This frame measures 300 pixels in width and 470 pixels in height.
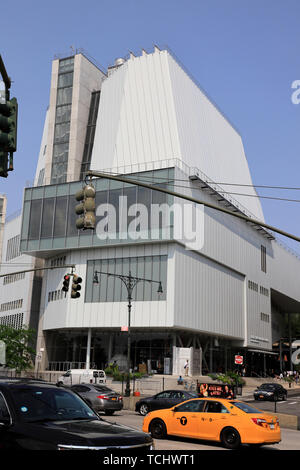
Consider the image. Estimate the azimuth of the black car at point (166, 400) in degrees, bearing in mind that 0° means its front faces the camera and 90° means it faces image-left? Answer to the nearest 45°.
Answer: approximately 45°

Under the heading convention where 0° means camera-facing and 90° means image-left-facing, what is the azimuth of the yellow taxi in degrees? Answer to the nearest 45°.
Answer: approximately 135°

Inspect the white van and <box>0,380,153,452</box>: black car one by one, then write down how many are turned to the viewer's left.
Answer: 1

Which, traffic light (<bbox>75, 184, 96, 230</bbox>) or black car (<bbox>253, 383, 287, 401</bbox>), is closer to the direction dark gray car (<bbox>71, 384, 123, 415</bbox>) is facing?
the black car

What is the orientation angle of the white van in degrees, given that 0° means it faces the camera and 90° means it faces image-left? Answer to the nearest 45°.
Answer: approximately 90°

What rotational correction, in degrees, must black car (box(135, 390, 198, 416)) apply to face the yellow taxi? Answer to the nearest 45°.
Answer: approximately 45° to its left

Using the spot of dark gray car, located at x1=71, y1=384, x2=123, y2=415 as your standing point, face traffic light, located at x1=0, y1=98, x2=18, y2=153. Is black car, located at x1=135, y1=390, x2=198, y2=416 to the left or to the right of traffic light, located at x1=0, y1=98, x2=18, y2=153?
left

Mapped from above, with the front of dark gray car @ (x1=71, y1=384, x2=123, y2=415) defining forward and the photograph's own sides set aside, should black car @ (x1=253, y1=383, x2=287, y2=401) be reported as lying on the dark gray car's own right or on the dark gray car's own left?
on the dark gray car's own right

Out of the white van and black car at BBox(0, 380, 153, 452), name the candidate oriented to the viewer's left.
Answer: the white van

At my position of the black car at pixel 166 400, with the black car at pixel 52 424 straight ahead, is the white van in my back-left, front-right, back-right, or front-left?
back-right

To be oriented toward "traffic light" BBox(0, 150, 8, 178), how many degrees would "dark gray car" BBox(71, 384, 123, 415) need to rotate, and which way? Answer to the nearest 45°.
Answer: approximately 135° to its left

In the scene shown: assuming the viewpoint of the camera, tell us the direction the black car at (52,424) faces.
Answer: facing the viewer and to the right of the viewer
